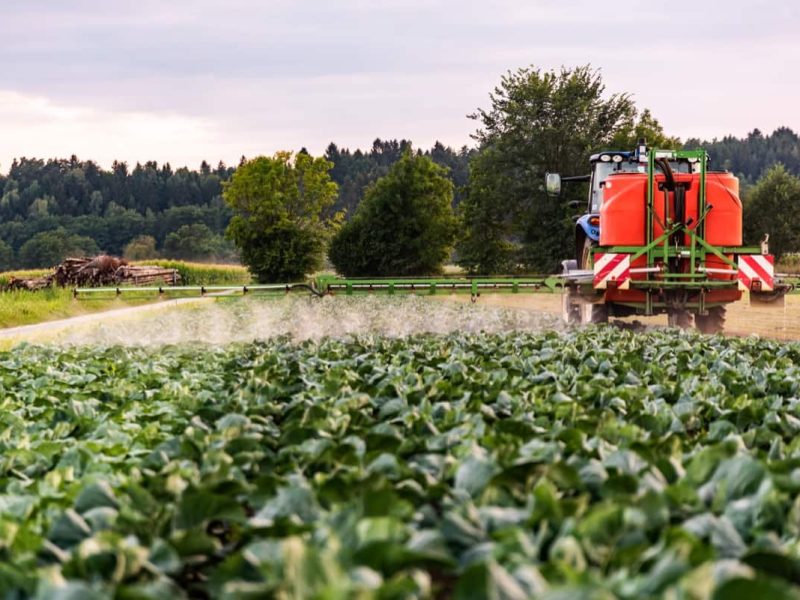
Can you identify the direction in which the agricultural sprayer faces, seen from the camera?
facing away from the viewer
